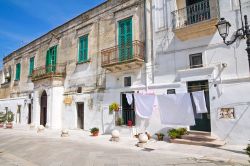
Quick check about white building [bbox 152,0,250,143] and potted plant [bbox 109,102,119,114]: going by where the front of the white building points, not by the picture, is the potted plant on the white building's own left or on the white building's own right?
on the white building's own right

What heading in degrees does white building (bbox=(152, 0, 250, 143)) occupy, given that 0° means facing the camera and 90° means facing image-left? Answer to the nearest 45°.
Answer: approximately 45°

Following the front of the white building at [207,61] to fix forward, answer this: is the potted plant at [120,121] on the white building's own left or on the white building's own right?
on the white building's own right

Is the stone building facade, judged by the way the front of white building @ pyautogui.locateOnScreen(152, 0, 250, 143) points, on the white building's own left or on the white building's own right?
on the white building's own right
